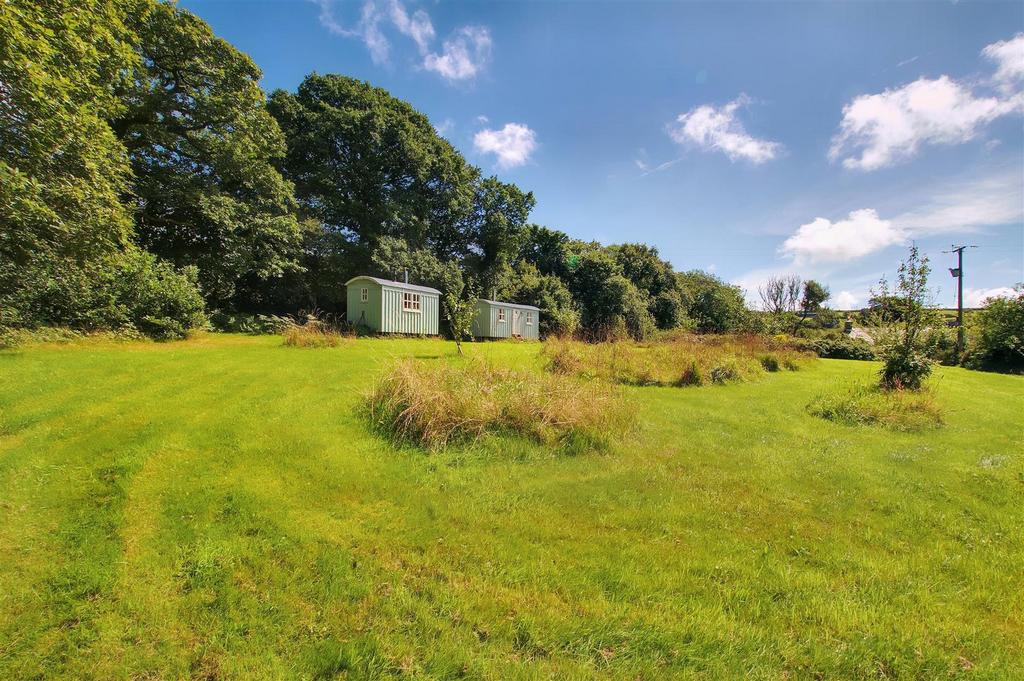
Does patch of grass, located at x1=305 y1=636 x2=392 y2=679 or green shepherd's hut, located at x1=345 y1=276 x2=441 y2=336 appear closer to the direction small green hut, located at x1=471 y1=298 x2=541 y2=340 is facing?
the patch of grass

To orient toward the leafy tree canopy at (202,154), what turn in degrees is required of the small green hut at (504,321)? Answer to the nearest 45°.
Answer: approximately 90° to its right

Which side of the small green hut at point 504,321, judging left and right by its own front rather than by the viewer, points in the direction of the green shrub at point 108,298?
right

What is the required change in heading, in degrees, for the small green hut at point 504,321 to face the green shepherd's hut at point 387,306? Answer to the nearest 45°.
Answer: approximately 90° to its right

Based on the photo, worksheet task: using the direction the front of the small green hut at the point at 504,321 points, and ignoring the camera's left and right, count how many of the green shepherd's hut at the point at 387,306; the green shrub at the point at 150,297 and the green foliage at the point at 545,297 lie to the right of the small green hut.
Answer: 2

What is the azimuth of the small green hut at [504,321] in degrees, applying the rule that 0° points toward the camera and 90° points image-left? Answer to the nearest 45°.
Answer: approximately 315°

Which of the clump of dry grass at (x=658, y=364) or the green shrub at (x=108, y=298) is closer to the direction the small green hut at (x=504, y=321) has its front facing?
the clump of dry grass

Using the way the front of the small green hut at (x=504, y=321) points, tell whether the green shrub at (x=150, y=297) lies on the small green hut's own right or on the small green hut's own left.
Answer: on the small green hut's own right

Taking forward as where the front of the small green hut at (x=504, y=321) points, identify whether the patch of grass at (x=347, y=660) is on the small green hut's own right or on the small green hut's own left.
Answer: on the small green hut's own right
